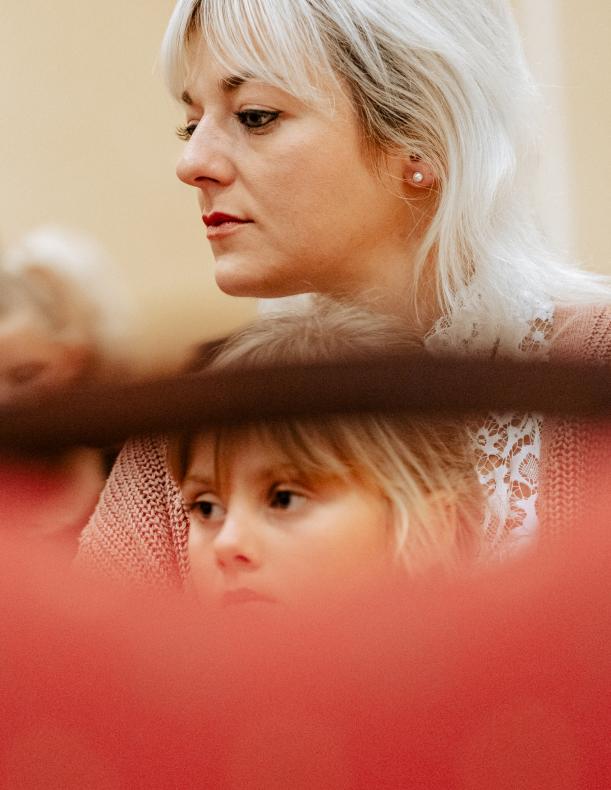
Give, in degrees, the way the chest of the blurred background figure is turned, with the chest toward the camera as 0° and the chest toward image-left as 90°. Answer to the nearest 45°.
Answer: approximately 45°

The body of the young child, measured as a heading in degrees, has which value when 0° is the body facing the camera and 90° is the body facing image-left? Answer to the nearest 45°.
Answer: approximately 45°

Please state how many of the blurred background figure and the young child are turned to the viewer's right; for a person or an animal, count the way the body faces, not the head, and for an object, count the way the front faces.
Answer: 0

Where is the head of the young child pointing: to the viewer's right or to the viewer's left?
to the viewer's left

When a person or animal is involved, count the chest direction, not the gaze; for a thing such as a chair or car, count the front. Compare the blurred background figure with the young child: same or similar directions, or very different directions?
same or similar directions

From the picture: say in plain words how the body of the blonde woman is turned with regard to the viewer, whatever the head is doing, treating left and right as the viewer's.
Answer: facing the viewer and to the left of the viewer

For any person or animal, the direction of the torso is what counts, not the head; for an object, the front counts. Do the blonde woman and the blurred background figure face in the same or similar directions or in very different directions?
same or similar directions
